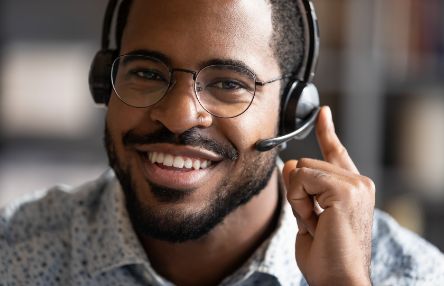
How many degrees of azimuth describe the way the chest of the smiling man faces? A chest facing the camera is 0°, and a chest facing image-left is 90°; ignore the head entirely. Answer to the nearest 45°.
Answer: approximately 0°
